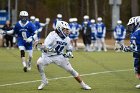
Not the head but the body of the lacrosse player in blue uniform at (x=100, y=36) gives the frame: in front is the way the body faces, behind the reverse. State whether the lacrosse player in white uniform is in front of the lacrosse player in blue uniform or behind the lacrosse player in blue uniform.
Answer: in front

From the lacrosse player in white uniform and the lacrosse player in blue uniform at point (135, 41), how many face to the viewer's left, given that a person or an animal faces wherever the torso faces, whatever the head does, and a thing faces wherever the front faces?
1

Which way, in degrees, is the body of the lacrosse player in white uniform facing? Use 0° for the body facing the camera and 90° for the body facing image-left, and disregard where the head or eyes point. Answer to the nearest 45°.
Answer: approximately 315°

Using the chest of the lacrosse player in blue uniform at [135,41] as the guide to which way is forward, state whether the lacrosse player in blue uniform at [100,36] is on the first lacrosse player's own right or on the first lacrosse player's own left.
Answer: on the first lacrosse player's own right

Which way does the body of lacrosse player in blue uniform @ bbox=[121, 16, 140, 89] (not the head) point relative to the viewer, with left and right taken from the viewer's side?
facing to the left of the viewer

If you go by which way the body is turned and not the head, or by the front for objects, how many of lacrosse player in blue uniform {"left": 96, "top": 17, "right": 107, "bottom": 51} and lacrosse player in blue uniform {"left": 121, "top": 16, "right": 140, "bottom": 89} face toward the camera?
1

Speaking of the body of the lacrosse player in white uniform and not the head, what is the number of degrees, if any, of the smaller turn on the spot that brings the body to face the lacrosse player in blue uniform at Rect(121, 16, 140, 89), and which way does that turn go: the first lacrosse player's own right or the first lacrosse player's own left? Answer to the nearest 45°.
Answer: approximately 45° to the first lacrosse player's own left

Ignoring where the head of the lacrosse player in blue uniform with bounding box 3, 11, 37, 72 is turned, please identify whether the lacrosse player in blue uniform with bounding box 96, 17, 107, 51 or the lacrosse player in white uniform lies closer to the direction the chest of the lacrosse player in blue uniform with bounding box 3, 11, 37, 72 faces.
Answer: the lacrosse player in white uniform
